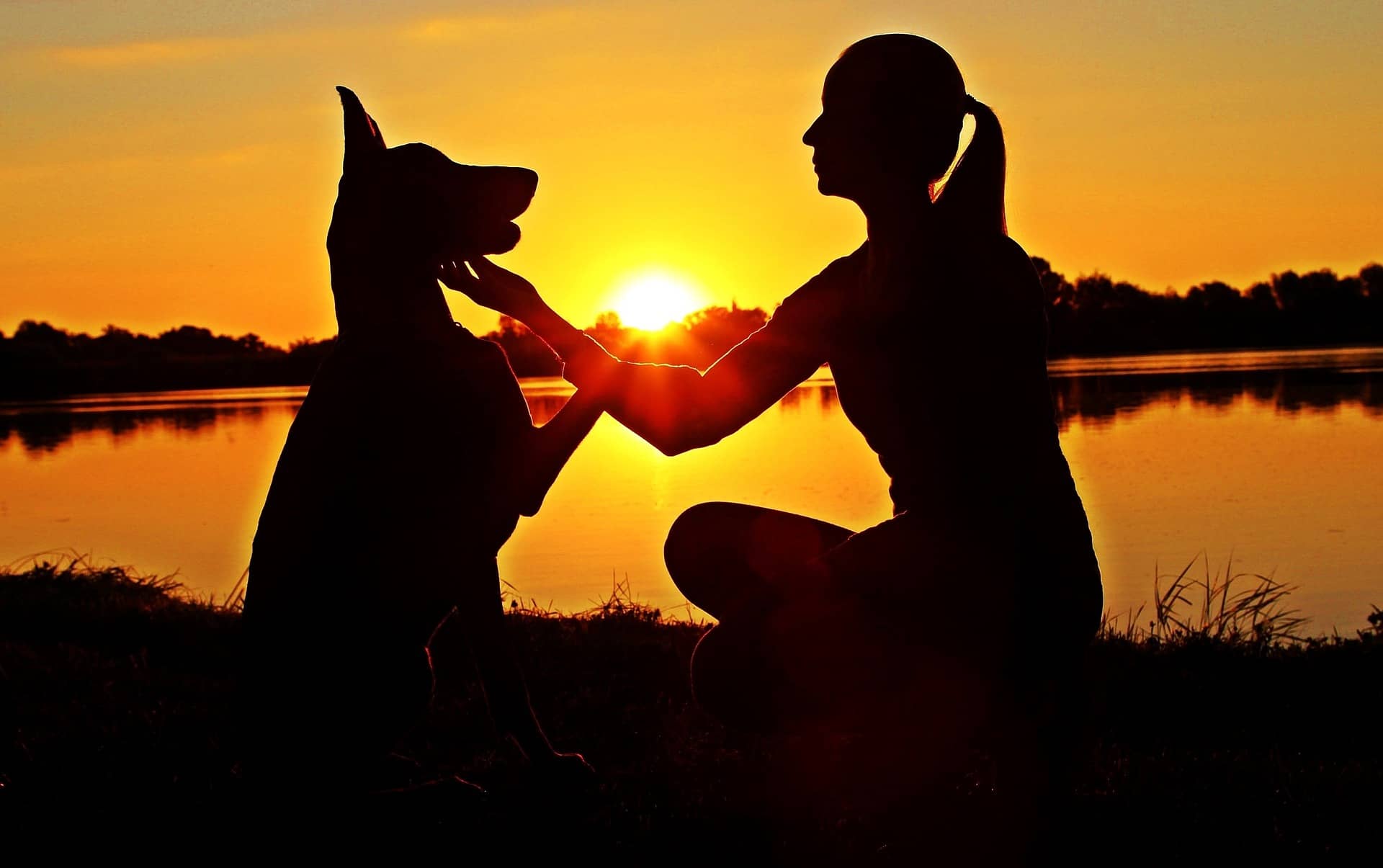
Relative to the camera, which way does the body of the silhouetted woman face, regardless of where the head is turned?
to the viewer's left

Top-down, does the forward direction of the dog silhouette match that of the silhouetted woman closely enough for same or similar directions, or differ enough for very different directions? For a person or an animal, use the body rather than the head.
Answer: very different directions

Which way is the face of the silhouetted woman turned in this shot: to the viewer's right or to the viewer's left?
to the viewer's left

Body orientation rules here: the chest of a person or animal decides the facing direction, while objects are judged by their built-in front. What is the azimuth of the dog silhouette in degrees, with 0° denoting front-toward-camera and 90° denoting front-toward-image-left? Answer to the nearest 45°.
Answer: approximately 270°

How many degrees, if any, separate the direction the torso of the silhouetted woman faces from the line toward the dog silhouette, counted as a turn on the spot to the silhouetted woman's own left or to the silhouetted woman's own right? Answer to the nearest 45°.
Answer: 0° — they already face it

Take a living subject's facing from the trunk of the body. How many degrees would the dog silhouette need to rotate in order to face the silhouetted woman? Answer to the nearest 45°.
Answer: approximately 45° to its right

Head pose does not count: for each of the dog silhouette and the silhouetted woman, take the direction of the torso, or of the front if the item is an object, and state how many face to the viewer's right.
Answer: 1
